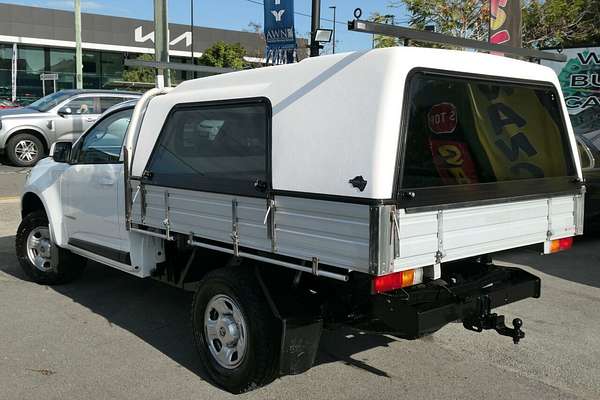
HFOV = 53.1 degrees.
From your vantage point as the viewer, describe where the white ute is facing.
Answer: facing away from the viewer and to the left of the viewer

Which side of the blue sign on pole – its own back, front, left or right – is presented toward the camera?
front

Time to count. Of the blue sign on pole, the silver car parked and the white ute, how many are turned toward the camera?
1

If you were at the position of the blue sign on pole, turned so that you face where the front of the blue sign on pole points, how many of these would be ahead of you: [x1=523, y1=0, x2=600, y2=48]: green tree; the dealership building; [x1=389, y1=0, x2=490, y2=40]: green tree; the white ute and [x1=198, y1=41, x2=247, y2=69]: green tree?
1

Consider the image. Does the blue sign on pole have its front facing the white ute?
yes

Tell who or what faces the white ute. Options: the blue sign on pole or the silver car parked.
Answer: the blue sign on pole

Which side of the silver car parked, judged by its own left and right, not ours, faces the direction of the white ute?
left

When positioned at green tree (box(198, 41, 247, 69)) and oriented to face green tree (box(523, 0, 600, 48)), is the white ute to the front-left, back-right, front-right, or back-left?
front-right

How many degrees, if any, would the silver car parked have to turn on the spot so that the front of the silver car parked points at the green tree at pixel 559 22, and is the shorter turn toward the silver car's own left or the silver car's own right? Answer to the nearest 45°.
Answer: approximately 180°

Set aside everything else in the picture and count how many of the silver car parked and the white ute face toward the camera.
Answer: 0

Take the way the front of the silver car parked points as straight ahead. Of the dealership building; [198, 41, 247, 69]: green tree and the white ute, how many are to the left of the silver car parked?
1

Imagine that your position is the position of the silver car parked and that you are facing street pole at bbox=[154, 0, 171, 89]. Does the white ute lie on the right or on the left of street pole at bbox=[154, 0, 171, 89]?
right

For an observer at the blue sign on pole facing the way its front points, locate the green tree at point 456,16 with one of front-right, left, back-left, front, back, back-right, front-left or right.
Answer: back-left

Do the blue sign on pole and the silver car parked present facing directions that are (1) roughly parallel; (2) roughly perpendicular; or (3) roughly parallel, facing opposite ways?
roughly perpendicular

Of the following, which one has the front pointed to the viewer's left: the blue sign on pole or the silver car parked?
the silver car parked

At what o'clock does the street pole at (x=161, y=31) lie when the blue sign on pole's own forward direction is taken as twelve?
The street pole is roughly at 4 o'clock from the blue sign on pole.

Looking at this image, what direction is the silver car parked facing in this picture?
to the viewer's left
